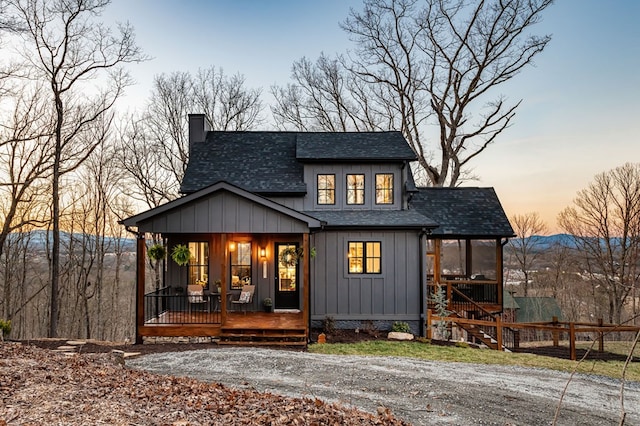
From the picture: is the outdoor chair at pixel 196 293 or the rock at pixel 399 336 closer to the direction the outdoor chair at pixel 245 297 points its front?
the outdoor chair

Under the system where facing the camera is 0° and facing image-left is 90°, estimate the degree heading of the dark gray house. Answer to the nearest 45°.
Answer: approximately 0°

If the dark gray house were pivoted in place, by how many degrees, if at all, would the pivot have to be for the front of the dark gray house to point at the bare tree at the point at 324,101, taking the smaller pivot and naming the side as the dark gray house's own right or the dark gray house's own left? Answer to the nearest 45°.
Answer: approximately 180°

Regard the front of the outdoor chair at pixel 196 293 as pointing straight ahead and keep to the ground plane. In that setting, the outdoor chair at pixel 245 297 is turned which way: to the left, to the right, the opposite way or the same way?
to the right

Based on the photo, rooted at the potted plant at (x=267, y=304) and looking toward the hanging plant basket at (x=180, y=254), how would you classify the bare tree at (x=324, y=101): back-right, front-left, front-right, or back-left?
back-right

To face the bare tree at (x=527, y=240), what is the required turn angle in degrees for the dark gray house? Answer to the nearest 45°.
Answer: approximately 135° to its left
